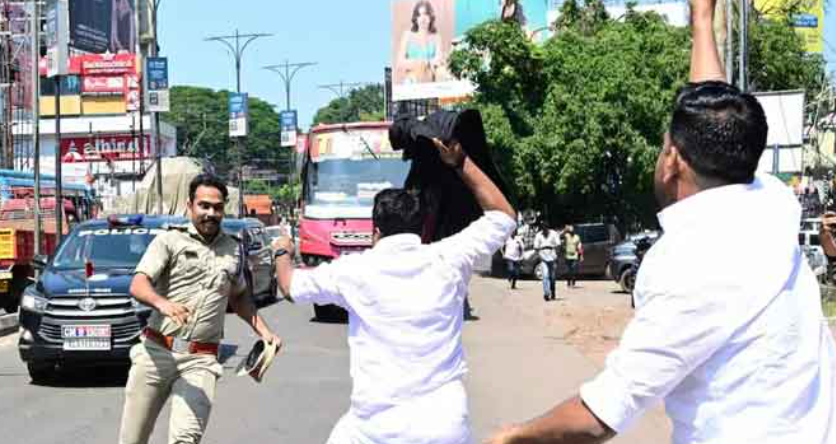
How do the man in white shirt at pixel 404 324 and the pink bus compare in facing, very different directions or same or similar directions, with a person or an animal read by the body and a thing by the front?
very different directions

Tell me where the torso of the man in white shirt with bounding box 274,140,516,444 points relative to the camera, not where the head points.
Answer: away from the camera

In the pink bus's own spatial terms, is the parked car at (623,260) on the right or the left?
on its left

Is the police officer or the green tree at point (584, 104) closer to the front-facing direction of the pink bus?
the police officer

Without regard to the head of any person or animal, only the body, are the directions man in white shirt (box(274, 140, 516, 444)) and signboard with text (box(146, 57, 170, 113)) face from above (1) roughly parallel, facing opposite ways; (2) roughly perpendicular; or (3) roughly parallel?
roughly parallel, facing opposite ways

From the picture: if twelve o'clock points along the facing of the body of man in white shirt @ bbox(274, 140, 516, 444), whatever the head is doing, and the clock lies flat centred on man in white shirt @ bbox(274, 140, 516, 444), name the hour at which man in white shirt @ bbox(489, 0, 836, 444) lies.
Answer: man in white shirt @ bbox(489, 0, 836, 444) is roughly at 5 o'clock from man in white shirt @ bbox(274, 140, 516, 444).

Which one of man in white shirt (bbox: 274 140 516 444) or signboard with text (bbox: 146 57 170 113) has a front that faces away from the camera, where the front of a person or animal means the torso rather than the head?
the man in white shirt

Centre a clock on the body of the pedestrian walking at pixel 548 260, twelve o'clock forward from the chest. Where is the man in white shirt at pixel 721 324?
The man in white shirt is roughly at 12 o'clock from the pedestrian walking.

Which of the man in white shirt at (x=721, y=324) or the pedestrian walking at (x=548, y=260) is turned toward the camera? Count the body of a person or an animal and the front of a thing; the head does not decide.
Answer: the pedestrian walking

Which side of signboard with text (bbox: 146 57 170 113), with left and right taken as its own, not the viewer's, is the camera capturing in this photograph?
front

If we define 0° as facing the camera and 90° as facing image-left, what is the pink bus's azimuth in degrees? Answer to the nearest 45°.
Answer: approximately 0°

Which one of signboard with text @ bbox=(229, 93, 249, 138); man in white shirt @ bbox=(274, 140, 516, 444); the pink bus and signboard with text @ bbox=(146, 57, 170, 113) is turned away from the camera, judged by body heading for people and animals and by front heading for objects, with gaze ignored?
the man in white shirt

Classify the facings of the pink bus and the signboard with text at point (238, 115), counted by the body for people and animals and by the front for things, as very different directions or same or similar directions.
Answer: same or similar directions

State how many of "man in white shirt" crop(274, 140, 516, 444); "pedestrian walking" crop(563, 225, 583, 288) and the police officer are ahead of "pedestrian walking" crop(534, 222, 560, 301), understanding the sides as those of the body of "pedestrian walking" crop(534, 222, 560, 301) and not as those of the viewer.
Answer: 2

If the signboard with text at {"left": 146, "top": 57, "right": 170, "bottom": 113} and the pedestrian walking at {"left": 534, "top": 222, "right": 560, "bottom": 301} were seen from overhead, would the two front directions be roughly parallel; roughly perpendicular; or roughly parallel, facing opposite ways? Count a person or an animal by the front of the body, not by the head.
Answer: roughly parallel

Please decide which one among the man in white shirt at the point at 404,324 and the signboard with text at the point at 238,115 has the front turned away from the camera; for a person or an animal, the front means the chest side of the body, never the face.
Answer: the man in white shirt

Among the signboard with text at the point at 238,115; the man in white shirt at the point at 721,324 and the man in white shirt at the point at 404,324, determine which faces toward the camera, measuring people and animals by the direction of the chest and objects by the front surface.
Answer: the signboard with text

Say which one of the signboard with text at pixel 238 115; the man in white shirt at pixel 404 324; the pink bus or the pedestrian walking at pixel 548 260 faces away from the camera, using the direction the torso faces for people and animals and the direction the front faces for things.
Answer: the man in white shirt

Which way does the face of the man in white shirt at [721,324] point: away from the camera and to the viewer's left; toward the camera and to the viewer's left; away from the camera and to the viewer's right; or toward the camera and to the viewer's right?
away from the camera and to the viewer's left
